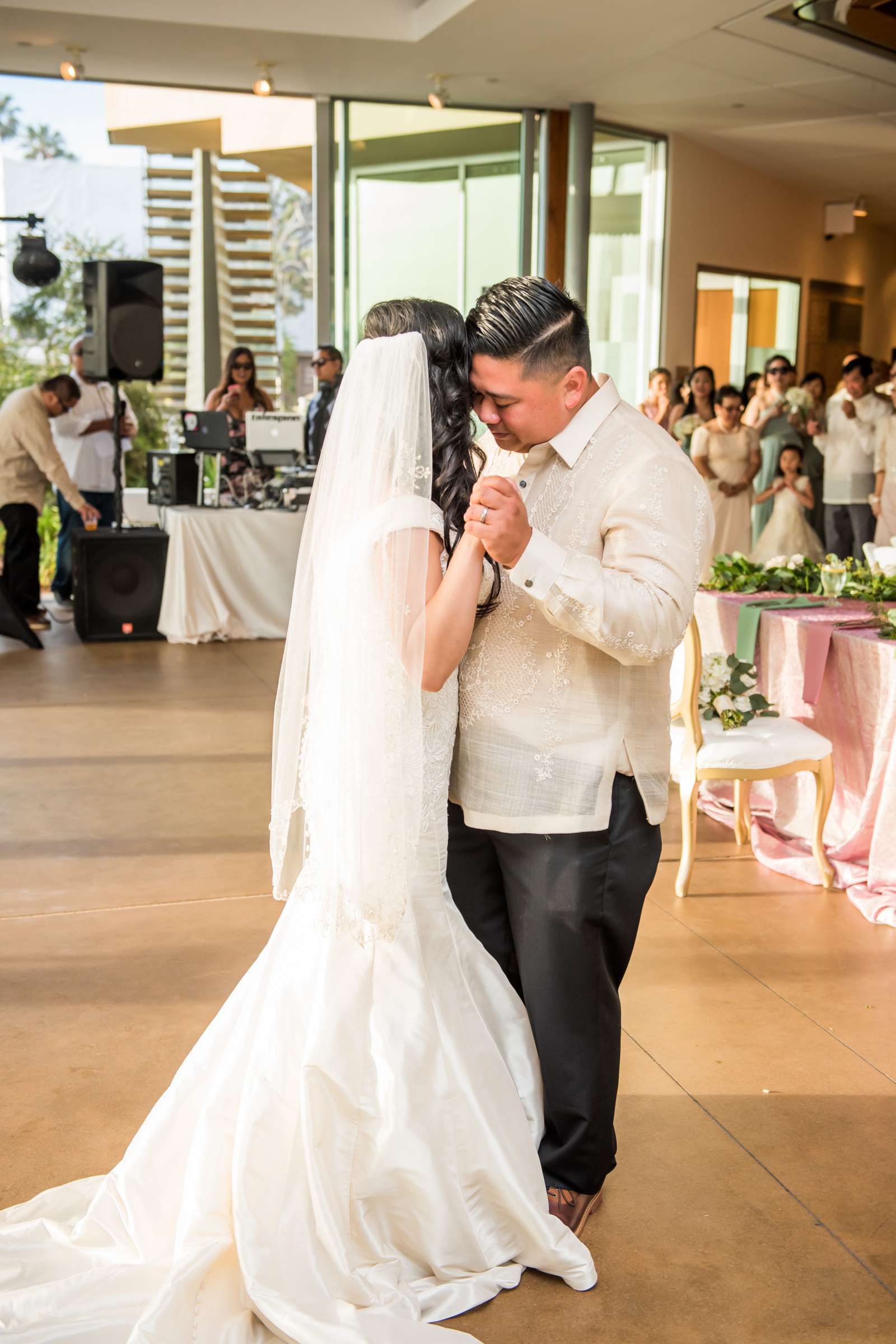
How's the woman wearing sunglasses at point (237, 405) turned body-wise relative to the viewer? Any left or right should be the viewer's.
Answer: facing the viewer

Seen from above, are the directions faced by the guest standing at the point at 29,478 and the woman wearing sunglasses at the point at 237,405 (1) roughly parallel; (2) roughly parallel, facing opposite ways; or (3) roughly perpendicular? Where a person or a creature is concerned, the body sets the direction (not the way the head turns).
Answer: roughly perpendicular

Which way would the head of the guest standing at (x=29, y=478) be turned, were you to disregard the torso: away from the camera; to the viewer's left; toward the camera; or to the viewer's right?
to the viewer's right

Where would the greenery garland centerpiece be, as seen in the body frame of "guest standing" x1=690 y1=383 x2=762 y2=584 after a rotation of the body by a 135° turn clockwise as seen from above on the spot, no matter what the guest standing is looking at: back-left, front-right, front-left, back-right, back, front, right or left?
back-left

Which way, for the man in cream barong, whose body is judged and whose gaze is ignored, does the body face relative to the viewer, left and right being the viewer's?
facing the viewer and to the left of the viewer

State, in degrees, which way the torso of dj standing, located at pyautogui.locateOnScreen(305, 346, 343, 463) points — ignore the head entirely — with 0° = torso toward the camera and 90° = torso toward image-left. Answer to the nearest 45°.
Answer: approximately 45°

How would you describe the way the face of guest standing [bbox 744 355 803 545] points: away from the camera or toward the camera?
toward the camera

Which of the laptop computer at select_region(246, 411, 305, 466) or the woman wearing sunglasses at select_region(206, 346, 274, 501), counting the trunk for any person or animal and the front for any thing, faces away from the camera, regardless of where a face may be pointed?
the laptop computer

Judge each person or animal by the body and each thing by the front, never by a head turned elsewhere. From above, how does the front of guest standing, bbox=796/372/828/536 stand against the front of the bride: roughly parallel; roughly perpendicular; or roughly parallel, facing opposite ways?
roughly parallel, facing opposite ways

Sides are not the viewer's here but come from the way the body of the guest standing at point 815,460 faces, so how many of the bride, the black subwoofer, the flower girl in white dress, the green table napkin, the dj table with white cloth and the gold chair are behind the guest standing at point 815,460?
0

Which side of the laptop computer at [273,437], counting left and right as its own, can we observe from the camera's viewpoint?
back

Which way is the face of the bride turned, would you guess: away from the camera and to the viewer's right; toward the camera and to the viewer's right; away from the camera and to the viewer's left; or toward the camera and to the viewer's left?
away from the camera and to the viewer's right

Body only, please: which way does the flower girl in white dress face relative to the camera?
toward the camera

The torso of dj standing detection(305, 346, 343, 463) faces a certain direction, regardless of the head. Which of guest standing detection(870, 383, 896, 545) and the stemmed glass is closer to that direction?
the stemmed glass

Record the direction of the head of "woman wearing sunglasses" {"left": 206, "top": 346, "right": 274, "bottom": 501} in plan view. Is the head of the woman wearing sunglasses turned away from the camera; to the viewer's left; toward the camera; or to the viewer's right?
toward the camera
